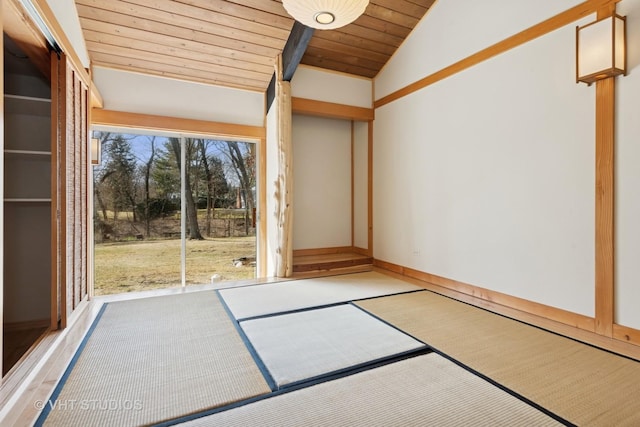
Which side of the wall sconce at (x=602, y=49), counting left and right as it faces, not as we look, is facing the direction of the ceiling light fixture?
front

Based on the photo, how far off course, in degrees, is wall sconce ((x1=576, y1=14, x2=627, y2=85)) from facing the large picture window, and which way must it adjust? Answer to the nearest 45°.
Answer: approximately 45° to its right

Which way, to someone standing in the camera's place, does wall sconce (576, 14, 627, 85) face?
facing the viewer and to the left of the viewer

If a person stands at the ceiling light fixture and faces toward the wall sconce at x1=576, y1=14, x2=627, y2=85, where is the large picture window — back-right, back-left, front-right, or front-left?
back-left

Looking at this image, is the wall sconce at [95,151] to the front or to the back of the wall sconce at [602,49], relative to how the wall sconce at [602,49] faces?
to the front

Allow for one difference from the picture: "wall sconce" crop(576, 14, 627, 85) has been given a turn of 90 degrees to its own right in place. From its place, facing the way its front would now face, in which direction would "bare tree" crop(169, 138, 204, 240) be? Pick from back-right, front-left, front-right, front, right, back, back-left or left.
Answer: front-left
